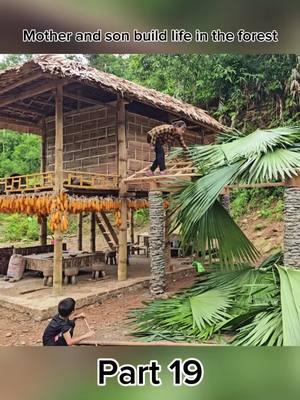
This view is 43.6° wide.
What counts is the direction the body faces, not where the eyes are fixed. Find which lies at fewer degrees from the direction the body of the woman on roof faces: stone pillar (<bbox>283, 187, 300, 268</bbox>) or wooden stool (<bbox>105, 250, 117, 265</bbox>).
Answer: the stone pillar

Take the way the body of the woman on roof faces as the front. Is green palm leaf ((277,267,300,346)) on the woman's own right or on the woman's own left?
on the woman's own right

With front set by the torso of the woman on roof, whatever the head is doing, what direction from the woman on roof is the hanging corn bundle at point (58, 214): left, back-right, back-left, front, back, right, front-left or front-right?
back

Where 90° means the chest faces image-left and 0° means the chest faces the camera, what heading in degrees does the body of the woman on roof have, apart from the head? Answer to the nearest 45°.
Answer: approximately 270°

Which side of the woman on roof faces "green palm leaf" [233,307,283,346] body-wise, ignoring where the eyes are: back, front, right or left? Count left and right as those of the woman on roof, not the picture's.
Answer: right

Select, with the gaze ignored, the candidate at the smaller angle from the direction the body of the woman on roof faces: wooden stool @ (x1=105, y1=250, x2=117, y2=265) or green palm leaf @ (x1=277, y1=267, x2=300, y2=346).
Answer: the green palm leaf

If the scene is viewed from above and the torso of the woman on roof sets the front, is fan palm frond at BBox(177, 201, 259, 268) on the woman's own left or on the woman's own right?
on the woman's own right

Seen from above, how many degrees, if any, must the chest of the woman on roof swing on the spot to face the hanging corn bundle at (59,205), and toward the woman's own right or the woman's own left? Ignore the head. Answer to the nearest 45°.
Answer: approximately 180°
